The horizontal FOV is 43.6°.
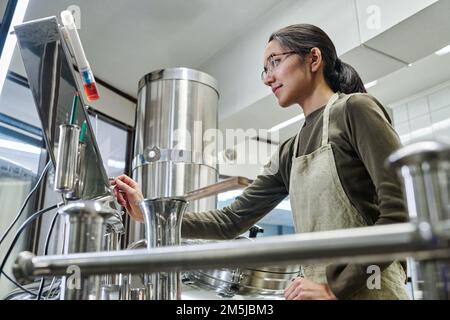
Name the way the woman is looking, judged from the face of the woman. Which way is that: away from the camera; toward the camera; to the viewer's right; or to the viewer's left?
to the viewer's left

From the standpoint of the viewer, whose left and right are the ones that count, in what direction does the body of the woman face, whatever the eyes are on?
facing the viewer and to the left of the viewer

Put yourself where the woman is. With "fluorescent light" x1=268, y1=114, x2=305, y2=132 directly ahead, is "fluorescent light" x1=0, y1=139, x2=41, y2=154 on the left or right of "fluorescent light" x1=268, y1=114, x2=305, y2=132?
left

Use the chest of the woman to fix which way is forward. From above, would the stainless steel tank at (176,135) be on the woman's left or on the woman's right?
on the woman's right
